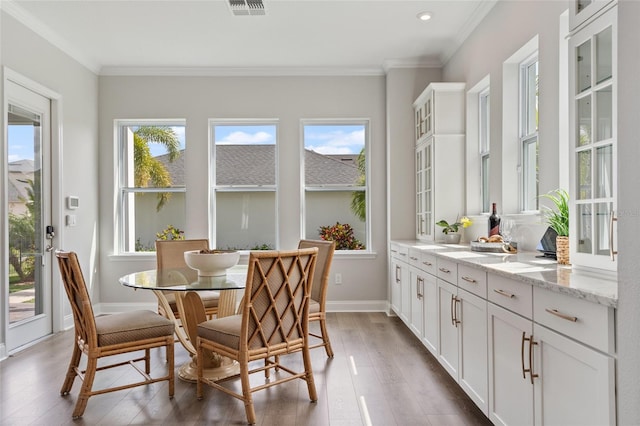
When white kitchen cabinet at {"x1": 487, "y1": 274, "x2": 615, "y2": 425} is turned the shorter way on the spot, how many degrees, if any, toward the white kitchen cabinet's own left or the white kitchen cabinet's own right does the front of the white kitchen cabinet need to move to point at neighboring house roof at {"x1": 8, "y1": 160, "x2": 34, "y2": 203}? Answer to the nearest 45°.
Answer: approximately 45° to the white kitchen cabinet's own right

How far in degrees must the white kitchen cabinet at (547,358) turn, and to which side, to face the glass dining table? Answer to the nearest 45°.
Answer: approximately 45° to its right

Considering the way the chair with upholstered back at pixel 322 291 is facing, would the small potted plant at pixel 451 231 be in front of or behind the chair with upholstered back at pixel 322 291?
behind

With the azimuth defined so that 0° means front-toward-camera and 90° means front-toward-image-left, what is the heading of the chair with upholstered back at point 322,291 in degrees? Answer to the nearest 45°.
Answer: approximately 45°

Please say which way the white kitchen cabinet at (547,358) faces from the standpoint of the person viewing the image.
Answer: facing the viewer and to the left of the viewer

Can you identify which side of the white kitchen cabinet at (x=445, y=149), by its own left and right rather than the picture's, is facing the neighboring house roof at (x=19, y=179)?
front

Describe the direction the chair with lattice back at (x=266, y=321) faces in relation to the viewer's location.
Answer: facing away from the viewer and to the left of the viewer

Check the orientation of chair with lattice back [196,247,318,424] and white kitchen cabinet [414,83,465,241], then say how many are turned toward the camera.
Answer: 0

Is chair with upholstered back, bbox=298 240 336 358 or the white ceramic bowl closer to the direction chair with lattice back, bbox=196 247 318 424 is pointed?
the white ceramic bowl

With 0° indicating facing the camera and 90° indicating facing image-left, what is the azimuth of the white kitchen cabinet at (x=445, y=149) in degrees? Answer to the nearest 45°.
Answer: approximately 90°

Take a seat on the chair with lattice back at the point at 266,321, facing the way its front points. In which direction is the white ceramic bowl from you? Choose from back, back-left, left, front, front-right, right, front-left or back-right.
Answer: front

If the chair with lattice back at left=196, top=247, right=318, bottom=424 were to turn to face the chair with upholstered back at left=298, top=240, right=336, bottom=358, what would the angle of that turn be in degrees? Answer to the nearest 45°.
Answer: approximately 90° to its right

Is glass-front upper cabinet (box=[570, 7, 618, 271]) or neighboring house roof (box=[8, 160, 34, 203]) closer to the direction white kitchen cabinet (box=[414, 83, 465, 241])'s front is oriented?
the neighboring house roof

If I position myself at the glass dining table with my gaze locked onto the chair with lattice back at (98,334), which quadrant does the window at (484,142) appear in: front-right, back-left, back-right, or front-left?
back-left
